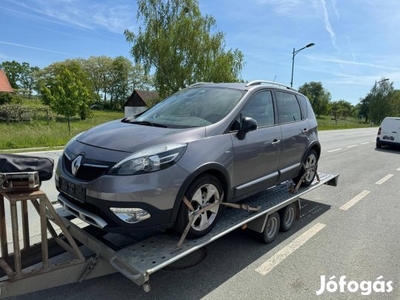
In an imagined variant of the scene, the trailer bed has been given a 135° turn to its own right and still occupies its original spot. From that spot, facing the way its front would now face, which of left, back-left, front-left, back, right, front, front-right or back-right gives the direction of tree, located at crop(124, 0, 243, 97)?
front

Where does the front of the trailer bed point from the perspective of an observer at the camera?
facing the viewer and to the left of the viewer

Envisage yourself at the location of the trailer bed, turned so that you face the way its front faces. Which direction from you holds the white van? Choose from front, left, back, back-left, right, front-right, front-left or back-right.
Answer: back

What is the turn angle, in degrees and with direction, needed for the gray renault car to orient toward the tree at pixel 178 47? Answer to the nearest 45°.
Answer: approximately 135° to its right

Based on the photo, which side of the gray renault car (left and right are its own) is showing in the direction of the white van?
back

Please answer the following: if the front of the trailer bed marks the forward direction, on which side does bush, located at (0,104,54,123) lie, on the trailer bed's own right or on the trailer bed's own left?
on the trailer bed's own right
